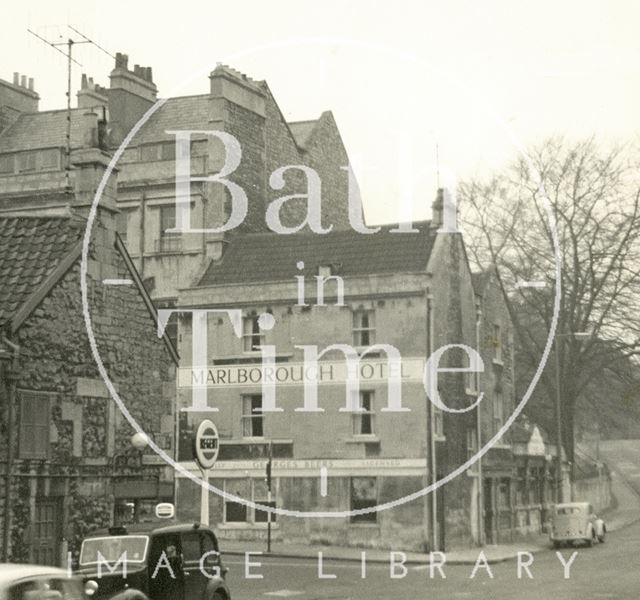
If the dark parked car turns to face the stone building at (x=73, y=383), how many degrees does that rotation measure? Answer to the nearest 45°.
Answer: approximately 135° to its right

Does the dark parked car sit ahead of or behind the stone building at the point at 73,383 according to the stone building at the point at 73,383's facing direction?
ahead

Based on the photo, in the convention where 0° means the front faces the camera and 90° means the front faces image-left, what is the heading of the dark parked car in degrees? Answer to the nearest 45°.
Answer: approximately 45°

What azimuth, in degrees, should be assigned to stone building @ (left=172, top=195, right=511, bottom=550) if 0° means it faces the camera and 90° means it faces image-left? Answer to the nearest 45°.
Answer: approximately 0°

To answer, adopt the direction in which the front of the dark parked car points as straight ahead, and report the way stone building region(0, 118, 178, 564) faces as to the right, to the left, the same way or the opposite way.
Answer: to the left

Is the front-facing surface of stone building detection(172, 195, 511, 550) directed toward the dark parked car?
yes

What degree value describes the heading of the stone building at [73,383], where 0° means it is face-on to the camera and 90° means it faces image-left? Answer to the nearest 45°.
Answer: approximately 315°
